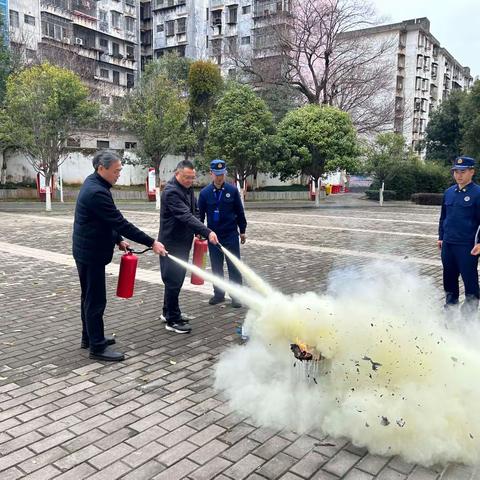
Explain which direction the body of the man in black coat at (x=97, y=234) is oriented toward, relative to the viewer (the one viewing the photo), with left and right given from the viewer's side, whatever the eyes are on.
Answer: facing to the right of the viewer

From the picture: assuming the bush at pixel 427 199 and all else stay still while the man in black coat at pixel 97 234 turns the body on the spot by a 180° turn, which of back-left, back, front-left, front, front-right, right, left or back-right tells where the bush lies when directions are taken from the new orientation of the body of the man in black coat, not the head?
back-right

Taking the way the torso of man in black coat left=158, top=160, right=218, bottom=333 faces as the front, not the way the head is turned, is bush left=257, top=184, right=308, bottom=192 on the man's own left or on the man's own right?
on the man's own left

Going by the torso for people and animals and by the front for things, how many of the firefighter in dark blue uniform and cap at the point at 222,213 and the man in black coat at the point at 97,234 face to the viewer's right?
1

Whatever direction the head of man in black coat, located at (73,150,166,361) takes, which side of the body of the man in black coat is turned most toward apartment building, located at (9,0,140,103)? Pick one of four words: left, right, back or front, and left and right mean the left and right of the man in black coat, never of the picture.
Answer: left

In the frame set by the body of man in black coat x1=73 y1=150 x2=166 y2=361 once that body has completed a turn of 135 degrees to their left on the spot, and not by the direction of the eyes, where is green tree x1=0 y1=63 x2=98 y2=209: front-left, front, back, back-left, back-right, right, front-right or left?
front-right

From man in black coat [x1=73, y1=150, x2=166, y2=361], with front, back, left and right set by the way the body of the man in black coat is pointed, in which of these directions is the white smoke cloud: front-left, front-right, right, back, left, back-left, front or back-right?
front-right

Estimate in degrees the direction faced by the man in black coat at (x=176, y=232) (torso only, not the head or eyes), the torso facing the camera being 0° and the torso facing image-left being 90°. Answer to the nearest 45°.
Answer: approximately 315°

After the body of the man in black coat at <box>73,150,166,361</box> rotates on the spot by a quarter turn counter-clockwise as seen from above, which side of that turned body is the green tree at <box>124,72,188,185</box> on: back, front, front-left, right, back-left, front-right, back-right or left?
front

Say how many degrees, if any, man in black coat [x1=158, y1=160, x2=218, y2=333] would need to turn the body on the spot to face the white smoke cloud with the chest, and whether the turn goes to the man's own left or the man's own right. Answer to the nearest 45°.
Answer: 0° — they already face it

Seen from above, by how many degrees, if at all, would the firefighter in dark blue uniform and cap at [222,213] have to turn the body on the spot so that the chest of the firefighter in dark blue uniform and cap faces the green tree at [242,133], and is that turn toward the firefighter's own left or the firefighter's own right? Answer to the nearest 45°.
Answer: approximately 180°

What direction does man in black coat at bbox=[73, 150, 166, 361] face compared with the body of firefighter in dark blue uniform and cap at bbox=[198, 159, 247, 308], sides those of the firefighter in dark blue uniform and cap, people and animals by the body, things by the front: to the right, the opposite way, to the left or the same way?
to the left

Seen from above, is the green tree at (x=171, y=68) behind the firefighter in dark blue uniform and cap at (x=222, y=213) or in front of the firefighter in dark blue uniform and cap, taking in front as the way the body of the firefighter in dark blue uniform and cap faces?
behind

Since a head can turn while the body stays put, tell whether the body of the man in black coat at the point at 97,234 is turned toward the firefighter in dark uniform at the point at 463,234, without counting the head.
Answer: yes

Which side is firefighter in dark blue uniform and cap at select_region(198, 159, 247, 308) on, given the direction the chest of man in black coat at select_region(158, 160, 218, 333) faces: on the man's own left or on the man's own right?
on the man's own left

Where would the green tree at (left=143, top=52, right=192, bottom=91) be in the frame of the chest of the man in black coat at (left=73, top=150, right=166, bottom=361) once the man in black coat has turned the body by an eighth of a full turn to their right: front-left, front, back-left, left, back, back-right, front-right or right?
back-left
